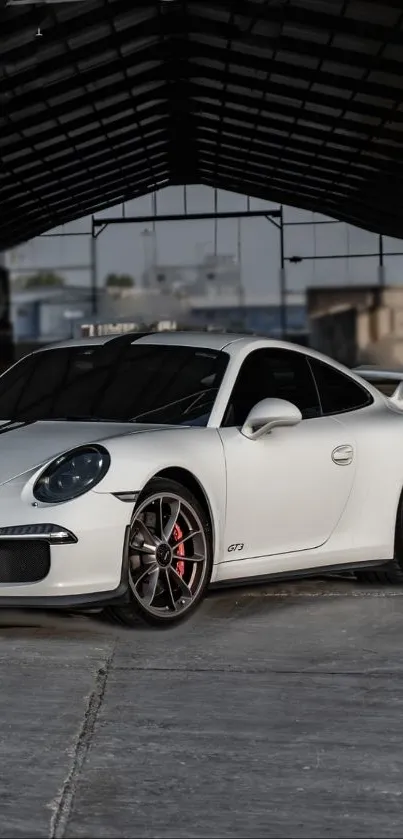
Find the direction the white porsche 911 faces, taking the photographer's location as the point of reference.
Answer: facing the viewer and to the left of the viewer
